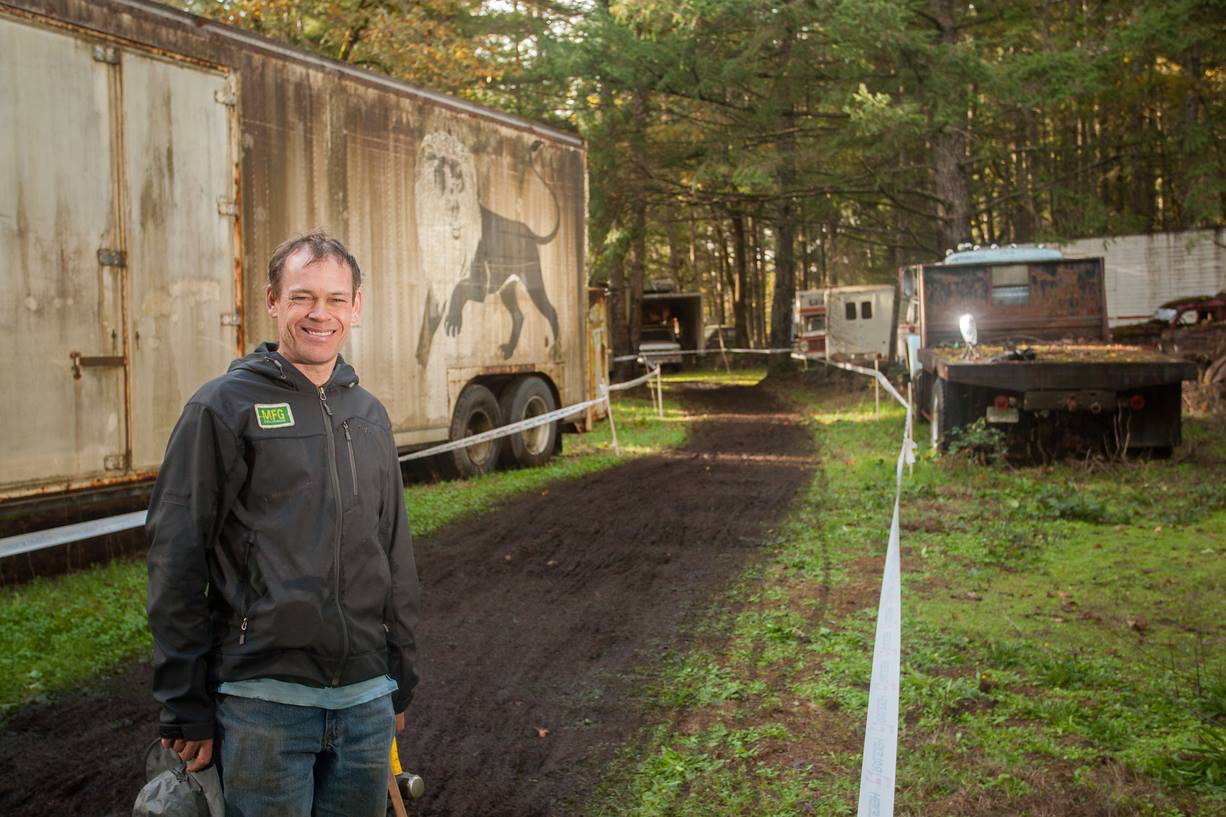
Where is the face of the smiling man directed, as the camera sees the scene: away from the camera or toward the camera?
toward the camera

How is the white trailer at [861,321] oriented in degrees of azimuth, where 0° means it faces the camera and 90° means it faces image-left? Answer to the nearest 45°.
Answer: approximately 180°

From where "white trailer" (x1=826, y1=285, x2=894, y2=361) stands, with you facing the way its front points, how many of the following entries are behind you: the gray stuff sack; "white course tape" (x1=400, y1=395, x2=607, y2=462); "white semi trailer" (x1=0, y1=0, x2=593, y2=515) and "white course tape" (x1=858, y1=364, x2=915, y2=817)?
4

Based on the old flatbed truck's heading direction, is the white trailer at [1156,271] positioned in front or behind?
in front

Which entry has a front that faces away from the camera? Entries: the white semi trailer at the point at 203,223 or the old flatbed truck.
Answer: the old flatbed truck

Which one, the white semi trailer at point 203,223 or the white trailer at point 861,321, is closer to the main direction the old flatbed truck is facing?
the white trailer

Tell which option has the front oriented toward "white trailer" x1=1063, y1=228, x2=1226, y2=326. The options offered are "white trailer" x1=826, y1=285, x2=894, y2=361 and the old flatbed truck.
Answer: the old flatbed truck

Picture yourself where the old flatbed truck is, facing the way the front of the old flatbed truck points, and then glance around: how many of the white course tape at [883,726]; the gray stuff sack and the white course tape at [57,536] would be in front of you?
0

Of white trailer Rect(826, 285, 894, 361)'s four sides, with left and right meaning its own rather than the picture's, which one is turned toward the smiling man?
back

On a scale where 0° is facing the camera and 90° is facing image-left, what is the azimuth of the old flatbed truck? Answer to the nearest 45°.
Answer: approximately 180°
